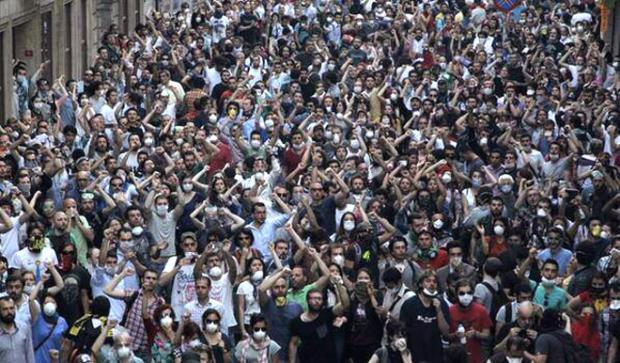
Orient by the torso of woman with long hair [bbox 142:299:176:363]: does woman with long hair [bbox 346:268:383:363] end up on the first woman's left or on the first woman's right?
on the first woman's left

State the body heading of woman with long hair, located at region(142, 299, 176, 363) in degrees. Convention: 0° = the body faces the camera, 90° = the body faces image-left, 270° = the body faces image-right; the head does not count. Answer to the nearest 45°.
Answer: approximately 315°

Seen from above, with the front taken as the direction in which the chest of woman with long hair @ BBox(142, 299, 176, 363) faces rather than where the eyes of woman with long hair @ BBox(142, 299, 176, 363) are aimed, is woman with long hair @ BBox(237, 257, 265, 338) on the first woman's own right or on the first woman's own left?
on the first woman's own left

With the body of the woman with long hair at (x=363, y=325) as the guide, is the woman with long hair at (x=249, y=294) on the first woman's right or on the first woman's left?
on the first woman's right

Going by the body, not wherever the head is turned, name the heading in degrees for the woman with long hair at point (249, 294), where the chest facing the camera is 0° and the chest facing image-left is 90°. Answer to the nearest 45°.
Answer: approximately 315°

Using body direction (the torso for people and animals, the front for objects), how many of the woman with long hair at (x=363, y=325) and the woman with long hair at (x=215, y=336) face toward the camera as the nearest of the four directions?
2

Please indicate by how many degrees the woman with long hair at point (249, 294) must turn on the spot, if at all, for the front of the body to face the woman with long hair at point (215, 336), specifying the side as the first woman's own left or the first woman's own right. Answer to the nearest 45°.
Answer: approximately 45° to the first woman's own right
